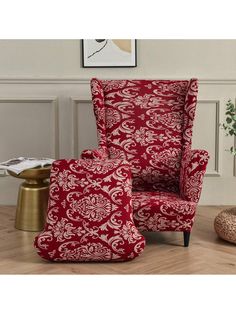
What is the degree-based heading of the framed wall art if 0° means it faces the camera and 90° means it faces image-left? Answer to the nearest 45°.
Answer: approximately 0°

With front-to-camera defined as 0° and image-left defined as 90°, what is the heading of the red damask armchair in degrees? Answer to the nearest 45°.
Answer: approximately 0°

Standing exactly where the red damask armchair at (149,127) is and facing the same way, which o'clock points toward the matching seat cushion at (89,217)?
The matching seat cushion is roughly at 1 o'clock from the red damask armchair.

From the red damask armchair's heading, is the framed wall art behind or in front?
behind

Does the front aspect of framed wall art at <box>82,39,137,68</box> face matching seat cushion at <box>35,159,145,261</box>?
yes

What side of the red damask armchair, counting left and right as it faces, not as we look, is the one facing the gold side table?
right

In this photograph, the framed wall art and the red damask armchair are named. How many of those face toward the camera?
2

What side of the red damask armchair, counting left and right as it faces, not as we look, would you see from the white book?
right
